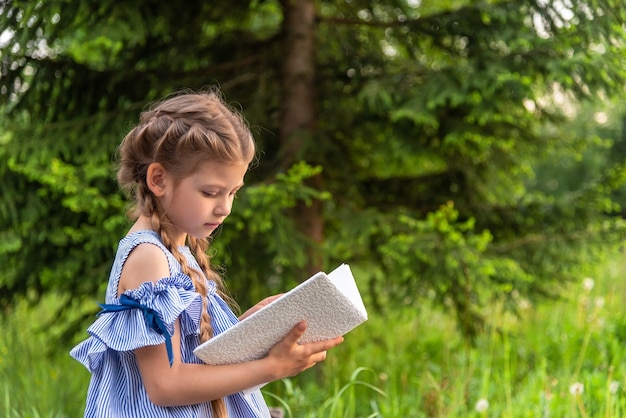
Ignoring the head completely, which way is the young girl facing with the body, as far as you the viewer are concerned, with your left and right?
facing to the right of the viewer

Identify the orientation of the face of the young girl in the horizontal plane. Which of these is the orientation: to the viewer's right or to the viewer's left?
to the viewer's right
